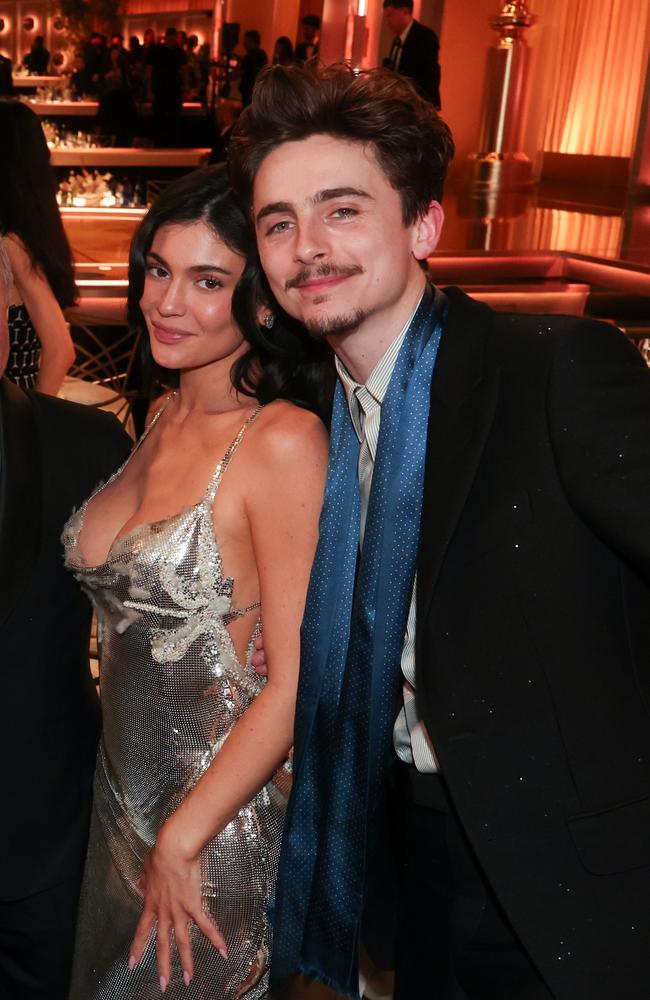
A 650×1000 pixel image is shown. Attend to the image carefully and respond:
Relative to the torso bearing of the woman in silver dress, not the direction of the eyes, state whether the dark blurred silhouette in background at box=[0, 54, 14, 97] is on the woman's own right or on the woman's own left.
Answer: on the woman's own right

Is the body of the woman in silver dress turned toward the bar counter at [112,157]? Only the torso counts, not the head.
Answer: no

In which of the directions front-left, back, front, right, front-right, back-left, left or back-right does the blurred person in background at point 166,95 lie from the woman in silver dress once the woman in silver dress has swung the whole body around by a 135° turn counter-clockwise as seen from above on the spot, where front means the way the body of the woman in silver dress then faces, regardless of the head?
left

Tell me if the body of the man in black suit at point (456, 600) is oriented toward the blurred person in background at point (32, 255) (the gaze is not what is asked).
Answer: no

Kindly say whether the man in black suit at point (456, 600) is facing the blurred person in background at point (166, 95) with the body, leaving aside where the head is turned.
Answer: no

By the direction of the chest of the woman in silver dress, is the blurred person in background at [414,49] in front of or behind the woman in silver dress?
behind

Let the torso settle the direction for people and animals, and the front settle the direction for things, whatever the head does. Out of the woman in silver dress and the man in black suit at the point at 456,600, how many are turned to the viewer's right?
0

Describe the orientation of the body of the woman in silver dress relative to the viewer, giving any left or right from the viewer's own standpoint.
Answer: facing the viewer and to the left of the viewer

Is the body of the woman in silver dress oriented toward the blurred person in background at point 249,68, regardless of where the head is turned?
no

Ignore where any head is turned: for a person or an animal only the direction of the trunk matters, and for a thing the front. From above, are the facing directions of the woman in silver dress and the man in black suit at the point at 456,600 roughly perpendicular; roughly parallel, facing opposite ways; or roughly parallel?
roughly parallel
